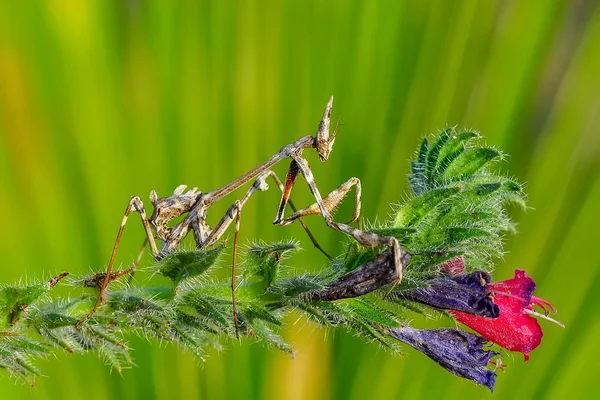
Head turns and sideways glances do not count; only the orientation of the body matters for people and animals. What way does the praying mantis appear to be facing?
to the viewer's right
